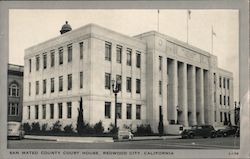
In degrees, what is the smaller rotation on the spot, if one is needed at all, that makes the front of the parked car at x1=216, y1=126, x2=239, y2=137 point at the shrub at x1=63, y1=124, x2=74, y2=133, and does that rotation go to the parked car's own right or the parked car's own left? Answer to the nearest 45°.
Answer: approximately 45° to the parked car's own right

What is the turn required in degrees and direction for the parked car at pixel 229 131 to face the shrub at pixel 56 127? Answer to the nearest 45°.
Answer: approximately 45° to its right

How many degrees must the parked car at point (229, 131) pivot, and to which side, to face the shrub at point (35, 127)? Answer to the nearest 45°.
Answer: approximately 45° to its right

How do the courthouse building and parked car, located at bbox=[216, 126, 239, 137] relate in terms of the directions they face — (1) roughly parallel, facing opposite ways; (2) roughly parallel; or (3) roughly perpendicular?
roughly perpendicular

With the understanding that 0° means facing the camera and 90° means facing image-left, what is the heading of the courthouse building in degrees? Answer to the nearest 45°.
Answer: approximately 315°

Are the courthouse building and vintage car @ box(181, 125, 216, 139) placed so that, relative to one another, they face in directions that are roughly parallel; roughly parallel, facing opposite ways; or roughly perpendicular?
roughly perpendicular
